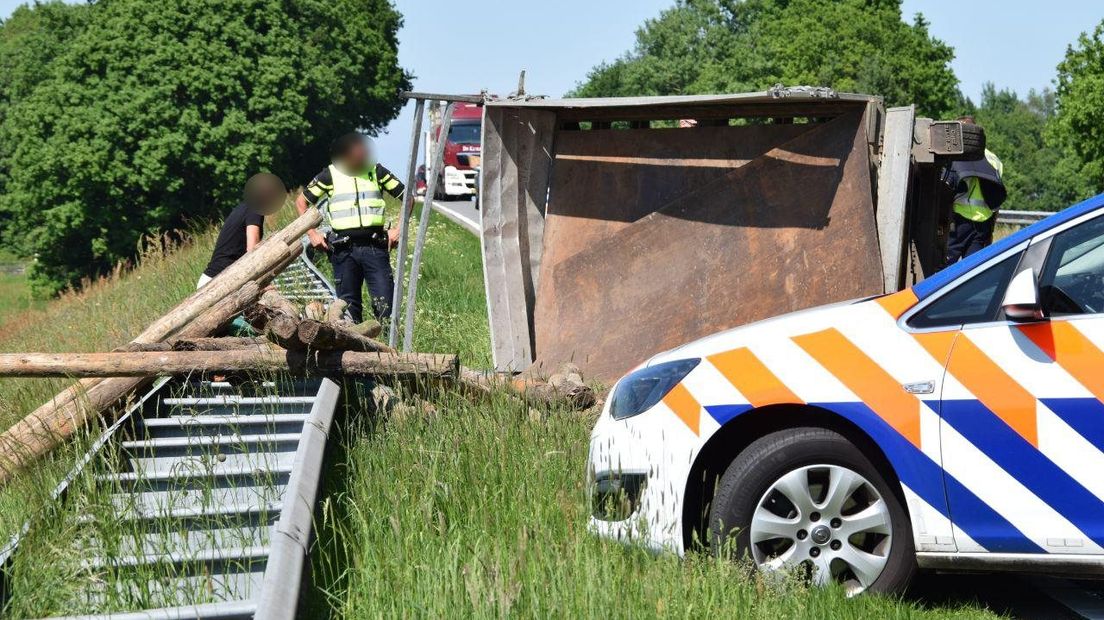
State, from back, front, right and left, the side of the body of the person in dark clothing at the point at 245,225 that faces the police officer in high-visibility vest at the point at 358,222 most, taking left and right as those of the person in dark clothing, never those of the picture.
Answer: front

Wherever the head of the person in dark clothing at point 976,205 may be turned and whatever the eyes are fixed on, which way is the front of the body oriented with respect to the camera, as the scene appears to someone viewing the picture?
to the viewer's left

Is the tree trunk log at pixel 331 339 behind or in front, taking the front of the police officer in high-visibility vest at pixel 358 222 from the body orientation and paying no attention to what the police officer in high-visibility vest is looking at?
in front

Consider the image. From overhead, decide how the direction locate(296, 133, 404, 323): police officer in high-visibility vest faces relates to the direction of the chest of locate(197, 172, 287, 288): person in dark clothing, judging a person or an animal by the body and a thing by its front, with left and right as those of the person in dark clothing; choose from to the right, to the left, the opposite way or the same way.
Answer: to the right

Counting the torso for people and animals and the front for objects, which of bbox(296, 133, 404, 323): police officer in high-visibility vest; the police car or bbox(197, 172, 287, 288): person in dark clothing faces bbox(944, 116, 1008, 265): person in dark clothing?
bbox(197, 172, 287, 288): person in dark clothing

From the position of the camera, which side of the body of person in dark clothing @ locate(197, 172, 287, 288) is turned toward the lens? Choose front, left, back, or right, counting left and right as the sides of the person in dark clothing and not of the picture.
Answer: right

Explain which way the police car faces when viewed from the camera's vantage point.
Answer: facing to the left of the viewer

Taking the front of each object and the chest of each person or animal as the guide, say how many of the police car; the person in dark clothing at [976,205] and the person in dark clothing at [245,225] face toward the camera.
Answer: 0

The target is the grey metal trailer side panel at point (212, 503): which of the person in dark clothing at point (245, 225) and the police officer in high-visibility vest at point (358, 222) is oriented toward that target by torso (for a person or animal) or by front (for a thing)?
the police officer in high-visibility vest

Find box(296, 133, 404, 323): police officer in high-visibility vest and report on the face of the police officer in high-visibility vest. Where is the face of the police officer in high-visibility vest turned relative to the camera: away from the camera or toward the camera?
toward the camera

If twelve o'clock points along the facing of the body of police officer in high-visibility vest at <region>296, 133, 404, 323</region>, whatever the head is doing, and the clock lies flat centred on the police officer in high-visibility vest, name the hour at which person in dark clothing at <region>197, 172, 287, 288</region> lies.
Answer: The person in dark clothing is roughly at 3 o'clock from the police officer in high-visibility vest.

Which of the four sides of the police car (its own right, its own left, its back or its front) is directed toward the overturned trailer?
right

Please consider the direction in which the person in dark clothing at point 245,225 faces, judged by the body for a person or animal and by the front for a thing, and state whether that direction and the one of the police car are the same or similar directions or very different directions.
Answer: very different directions

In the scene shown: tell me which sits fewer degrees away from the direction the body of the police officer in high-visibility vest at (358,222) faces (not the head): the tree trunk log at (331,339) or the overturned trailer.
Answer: the tree trunk log

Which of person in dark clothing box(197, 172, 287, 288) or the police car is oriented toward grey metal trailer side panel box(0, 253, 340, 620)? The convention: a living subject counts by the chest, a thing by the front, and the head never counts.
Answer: the police car
